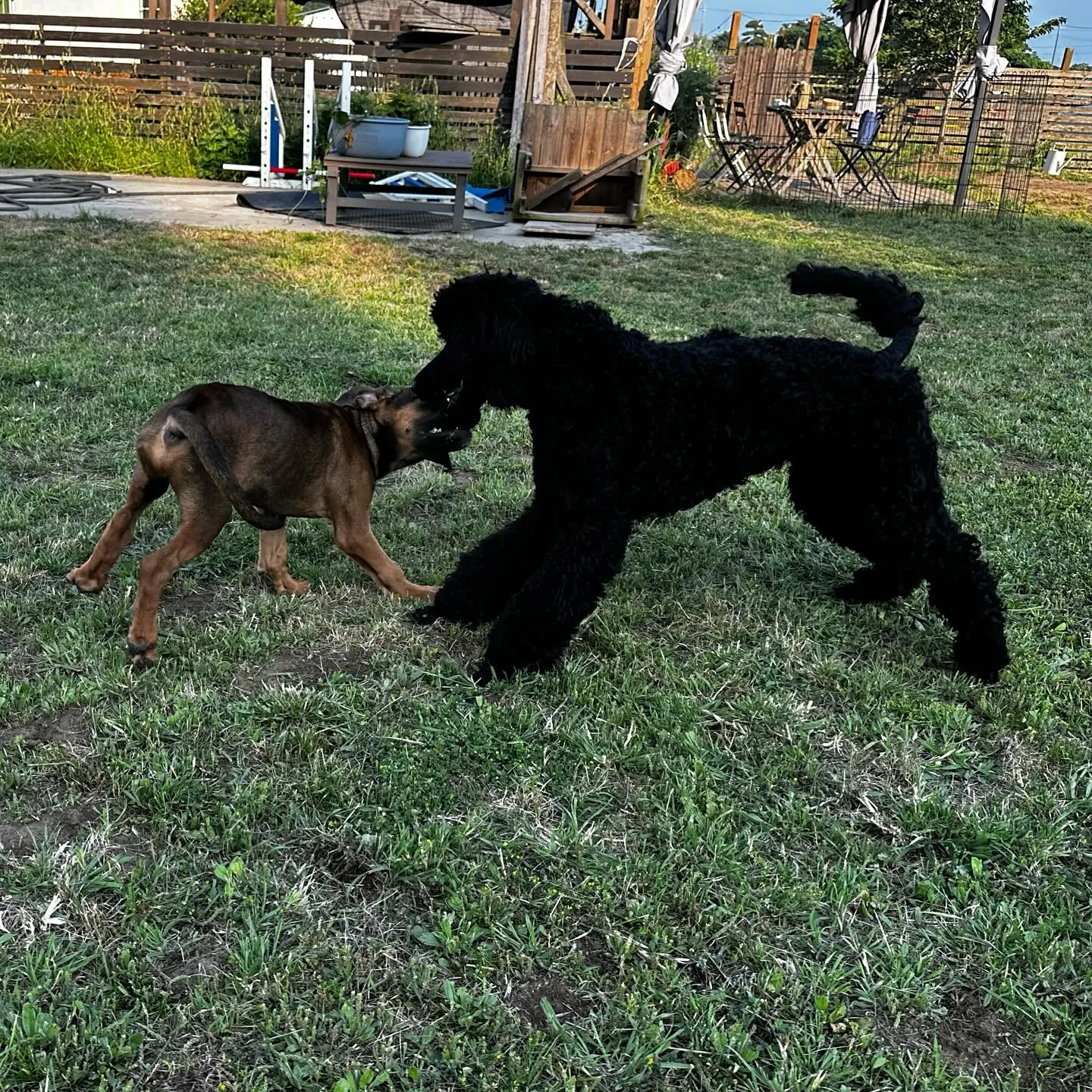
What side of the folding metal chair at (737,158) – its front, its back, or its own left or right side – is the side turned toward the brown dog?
right

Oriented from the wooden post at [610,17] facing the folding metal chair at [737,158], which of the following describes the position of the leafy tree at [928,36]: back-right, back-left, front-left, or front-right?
front-left

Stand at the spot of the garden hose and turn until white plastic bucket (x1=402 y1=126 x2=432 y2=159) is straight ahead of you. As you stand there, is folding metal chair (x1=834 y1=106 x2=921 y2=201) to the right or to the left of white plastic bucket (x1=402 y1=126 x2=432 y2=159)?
left

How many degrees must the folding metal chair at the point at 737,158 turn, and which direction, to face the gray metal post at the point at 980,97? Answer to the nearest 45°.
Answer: approximately 45° to its right

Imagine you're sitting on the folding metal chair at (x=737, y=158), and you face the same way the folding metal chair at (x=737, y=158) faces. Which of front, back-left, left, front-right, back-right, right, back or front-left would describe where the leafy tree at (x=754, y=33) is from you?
left

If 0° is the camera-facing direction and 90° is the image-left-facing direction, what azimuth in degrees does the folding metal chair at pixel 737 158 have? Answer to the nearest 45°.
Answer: approximately 270°

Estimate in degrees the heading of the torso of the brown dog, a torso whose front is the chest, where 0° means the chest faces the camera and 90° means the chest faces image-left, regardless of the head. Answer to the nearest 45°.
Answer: approximately 225°

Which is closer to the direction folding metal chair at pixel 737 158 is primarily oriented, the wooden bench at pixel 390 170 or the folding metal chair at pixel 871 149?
the folding metal chair

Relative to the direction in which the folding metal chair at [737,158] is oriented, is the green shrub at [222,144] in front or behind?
behind

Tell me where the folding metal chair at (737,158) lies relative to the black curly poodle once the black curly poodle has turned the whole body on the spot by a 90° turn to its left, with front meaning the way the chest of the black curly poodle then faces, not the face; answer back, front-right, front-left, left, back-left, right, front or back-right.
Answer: back

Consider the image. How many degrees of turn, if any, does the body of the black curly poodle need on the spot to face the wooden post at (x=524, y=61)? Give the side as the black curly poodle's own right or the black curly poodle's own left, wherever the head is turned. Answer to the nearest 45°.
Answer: approximately 90° to the black curly poodle's own right

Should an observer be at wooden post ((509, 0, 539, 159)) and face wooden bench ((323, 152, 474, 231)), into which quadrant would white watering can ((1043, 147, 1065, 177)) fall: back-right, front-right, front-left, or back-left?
back-left

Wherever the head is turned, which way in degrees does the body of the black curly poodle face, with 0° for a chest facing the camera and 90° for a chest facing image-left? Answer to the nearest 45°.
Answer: approximately 90°

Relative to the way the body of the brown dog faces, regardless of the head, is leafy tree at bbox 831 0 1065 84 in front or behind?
in front

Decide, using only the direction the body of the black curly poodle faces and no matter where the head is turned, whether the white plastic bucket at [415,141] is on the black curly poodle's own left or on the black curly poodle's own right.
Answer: on the black curly poodle's own right

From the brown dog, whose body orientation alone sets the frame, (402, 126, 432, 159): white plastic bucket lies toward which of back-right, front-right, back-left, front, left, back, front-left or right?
front-left

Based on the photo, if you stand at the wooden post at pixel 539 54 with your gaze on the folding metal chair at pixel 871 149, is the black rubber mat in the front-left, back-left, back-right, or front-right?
back-right
